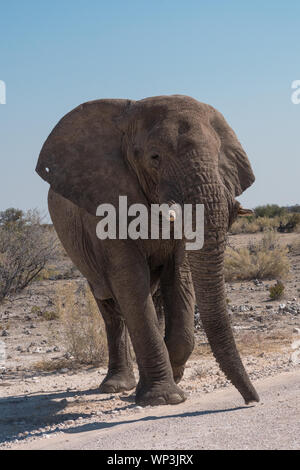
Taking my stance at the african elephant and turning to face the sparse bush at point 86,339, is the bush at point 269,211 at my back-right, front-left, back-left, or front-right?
front-right

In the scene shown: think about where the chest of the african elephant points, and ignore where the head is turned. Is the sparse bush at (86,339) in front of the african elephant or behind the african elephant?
behind

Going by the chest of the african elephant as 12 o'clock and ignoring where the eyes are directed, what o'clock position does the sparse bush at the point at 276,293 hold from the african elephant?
The sparse bush is roughly at 8 o'clock from the african elephant.

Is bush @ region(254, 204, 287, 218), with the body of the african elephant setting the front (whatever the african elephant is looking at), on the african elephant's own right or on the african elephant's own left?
on the african elephant's own left

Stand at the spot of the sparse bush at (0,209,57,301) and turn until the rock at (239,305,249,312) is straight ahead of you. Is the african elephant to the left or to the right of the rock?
right

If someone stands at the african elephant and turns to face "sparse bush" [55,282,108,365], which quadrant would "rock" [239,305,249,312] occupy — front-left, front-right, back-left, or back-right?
front-right

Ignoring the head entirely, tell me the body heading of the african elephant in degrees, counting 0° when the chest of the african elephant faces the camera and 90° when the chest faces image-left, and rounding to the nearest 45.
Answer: approximately 315°

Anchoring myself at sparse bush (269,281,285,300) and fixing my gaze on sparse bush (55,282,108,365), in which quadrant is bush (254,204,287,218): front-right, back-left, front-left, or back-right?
back-right
